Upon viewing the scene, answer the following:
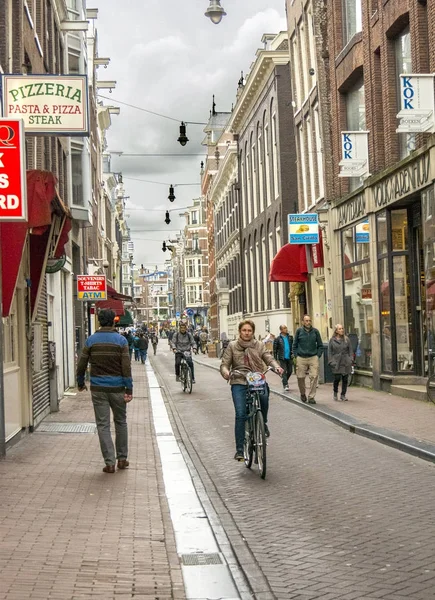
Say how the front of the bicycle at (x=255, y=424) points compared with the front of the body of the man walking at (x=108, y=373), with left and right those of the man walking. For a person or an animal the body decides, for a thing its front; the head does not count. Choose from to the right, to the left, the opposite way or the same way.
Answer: the opposite way

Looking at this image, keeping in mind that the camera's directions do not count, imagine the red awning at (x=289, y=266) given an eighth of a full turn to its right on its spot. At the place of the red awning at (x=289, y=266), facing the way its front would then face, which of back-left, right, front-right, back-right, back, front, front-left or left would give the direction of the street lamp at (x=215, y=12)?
back-left

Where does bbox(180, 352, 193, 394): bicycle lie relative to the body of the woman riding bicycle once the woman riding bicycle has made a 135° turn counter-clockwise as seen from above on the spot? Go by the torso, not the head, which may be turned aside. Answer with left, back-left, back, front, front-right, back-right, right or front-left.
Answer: front-left

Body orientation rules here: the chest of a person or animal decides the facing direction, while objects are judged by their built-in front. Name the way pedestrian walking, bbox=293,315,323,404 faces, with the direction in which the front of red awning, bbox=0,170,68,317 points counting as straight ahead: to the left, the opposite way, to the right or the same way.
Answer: to the right

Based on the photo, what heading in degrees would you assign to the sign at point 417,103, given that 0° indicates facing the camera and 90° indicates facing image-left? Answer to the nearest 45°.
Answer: approximately 0°

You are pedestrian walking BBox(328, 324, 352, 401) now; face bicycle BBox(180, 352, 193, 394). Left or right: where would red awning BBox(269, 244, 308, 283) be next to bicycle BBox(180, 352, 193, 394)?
right

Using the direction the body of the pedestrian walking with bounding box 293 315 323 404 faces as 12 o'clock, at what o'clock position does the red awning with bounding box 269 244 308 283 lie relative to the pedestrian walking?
The red awning is roughly at 6 o'clock from the pedestrian walking.

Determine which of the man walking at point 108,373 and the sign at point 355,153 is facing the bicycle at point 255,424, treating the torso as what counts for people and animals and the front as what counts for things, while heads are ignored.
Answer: the sign
